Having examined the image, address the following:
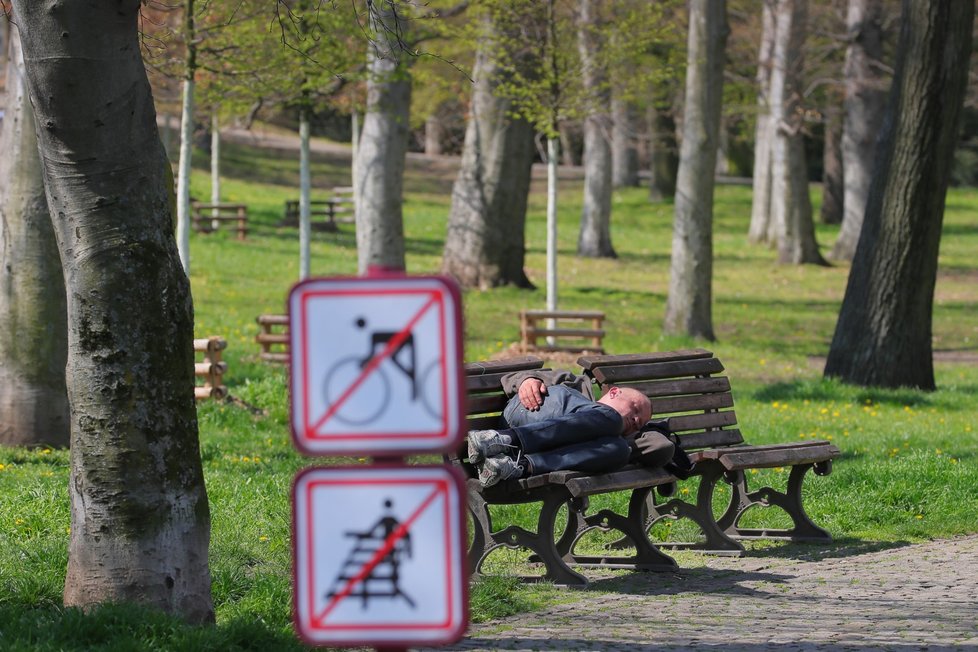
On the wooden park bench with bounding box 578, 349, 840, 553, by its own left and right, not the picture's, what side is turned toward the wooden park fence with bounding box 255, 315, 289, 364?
back

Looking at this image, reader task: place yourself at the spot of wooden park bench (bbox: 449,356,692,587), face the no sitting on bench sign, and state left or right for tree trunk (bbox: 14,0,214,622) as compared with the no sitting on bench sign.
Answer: right

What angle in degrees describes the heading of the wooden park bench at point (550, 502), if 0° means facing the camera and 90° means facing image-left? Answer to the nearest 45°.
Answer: approximately 315°

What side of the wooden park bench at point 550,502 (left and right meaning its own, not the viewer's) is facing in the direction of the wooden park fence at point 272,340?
back
